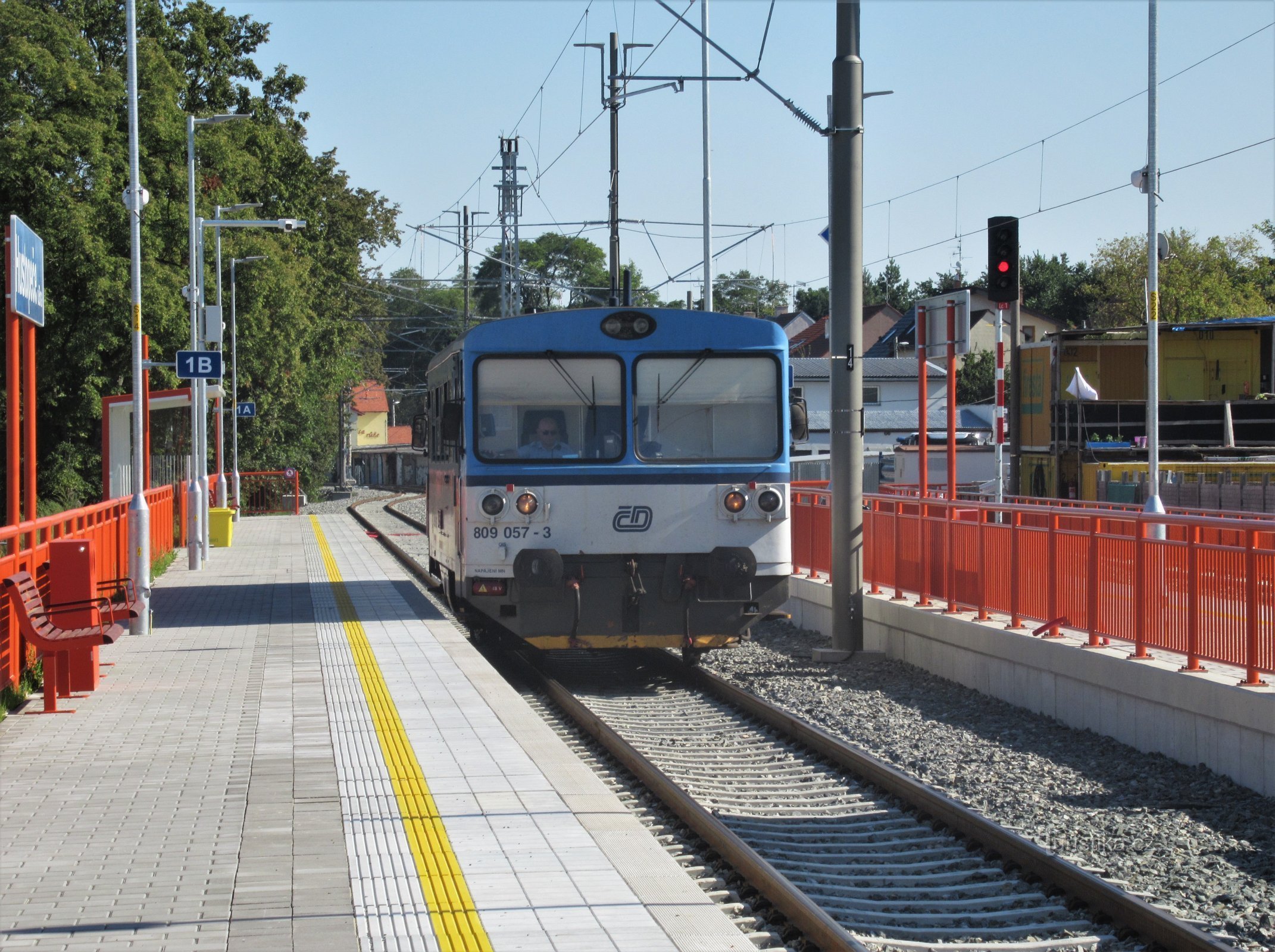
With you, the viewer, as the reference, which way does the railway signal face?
facing the viewer

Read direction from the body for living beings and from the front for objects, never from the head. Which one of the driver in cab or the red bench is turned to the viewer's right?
the red bench

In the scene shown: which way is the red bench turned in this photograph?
to the viewer's right

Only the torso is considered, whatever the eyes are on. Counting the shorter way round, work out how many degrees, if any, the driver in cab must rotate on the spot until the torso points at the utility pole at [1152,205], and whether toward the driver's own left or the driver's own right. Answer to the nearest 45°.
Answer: approximately 135° to the driver's own left

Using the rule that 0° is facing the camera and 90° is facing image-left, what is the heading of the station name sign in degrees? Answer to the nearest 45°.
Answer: approximately 270°

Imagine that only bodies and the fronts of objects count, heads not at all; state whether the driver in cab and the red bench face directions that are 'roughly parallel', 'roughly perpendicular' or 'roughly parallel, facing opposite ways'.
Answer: roughly perpendicular

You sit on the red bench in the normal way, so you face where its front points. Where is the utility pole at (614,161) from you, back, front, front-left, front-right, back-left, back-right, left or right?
front-left

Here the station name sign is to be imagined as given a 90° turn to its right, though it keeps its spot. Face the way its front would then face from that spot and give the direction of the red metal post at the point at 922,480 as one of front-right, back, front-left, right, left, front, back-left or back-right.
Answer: left

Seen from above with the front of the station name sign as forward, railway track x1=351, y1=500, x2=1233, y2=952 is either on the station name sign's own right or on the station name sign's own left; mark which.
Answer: on the station name sign's own right

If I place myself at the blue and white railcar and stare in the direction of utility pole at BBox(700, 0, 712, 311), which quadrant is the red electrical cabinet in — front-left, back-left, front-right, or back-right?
back-left

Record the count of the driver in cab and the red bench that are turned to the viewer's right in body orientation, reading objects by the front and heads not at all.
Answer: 1

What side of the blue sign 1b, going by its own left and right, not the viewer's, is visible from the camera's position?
front
